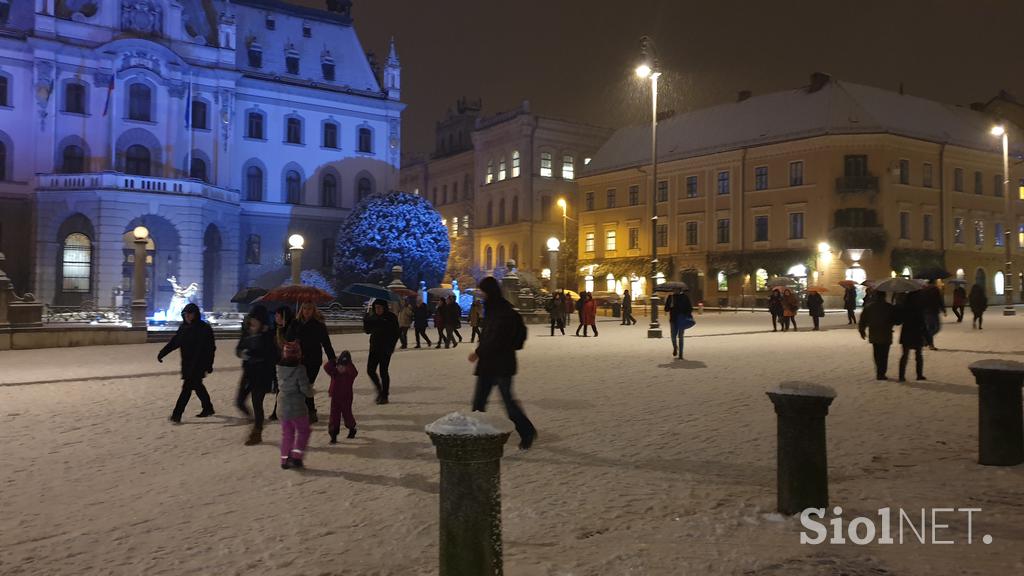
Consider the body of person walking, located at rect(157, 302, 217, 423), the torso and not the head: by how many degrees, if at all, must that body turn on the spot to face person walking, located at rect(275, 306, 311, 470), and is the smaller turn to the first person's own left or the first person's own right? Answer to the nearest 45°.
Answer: approximately 45° to the first person's own left

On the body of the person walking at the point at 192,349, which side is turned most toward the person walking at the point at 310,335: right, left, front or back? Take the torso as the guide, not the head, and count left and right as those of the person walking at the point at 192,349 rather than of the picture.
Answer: left

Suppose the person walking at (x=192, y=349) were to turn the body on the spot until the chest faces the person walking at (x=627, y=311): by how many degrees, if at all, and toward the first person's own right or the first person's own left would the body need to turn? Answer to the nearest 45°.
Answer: approximately 180°

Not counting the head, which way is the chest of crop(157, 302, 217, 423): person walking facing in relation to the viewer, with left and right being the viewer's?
facing the viewer and to the left of the viewer

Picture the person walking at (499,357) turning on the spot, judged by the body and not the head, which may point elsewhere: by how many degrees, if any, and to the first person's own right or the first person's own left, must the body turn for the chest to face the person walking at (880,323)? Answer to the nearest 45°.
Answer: approximately 135° to the first person's own right

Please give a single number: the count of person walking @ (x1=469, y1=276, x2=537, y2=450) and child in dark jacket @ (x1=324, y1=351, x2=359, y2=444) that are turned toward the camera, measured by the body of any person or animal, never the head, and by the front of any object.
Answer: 1

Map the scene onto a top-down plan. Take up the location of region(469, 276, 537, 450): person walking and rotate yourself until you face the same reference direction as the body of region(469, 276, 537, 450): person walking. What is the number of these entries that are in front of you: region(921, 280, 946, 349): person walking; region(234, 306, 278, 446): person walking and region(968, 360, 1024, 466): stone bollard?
1

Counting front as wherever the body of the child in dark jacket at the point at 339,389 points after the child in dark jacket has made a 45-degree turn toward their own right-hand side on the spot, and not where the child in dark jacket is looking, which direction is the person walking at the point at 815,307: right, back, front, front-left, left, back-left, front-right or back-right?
back

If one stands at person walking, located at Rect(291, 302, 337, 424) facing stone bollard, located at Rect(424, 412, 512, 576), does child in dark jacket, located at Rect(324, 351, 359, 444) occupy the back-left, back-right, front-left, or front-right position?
front-left

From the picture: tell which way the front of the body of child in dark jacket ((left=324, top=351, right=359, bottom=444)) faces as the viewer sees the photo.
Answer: toward the camera

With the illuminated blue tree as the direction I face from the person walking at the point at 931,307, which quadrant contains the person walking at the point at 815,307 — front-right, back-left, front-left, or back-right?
front-right

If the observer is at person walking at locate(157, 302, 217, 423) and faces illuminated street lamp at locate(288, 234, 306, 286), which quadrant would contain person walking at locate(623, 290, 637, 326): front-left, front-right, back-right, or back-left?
front-right
